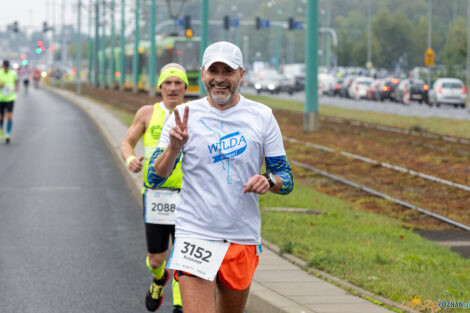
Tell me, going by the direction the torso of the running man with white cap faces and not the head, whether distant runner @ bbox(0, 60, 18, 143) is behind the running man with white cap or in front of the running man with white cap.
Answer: behind

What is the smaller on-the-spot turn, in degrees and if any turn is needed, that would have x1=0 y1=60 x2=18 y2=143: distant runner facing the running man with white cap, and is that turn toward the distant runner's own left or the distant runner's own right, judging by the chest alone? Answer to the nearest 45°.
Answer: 0° — they already face them

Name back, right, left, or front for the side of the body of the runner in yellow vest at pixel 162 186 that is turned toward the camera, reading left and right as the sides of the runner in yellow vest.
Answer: front

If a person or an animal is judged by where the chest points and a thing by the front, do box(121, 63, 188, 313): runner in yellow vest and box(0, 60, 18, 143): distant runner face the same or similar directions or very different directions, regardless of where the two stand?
same or similar directions

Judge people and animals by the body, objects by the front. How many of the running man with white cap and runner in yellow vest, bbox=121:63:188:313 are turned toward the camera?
2

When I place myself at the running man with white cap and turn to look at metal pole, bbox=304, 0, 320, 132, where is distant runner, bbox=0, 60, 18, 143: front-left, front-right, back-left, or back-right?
front-left

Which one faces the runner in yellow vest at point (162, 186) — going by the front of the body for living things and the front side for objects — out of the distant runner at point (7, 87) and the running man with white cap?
the distant runner

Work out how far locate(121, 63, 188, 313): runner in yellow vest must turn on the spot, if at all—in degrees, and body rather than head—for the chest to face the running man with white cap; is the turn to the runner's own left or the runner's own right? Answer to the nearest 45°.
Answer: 0° — they already face them

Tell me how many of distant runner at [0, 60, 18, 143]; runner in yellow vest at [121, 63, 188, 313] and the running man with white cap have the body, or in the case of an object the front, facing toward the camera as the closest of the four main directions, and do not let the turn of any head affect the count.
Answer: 3

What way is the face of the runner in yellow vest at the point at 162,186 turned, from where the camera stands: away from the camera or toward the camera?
toward the camera

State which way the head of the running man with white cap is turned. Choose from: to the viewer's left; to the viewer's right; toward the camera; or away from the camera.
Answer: toward the camera
